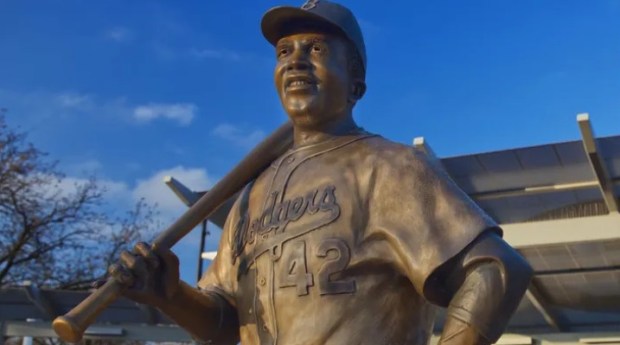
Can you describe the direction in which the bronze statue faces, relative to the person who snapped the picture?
facing the viewer and to the left of the viewer
